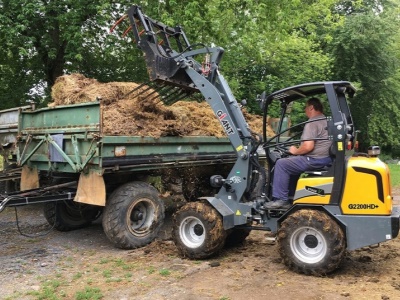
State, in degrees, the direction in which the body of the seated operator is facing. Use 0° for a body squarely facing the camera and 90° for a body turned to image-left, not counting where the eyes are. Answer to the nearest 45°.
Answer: approximately 90°

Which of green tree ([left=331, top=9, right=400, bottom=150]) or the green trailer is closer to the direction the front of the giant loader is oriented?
the green trailer

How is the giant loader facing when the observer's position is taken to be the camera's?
facing to the left of the viewer

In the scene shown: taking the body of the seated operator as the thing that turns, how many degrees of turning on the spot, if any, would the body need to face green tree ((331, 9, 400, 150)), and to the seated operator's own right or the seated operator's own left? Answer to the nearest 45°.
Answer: approximately 90° to the seated operator's own right

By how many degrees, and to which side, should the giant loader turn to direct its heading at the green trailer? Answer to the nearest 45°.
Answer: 0° — it already faces it

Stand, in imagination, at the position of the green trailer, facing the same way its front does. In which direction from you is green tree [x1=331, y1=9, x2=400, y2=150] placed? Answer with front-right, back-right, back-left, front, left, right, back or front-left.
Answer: back

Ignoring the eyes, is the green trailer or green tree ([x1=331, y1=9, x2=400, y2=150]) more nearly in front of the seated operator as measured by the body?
the green trailer

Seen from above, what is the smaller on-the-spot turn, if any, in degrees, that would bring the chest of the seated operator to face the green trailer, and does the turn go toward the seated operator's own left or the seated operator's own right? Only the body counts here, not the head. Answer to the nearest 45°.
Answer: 0° — they already face it

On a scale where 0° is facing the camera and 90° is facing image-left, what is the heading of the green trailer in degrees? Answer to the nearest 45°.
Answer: approximately 45°
